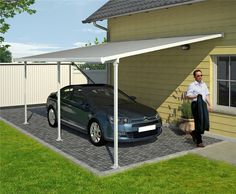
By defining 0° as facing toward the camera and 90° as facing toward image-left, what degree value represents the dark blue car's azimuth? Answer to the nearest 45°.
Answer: approximately 315°

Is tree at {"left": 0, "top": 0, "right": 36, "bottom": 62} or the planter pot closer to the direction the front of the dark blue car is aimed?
the planter pot

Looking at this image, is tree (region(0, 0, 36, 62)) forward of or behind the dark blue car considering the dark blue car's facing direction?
behind

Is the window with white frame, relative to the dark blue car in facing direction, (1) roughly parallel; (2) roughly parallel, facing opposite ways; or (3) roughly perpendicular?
roughly perpendicular

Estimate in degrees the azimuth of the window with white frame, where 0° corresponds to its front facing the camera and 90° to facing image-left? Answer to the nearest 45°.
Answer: approximately 45°

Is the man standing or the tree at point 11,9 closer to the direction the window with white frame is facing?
the man standing
